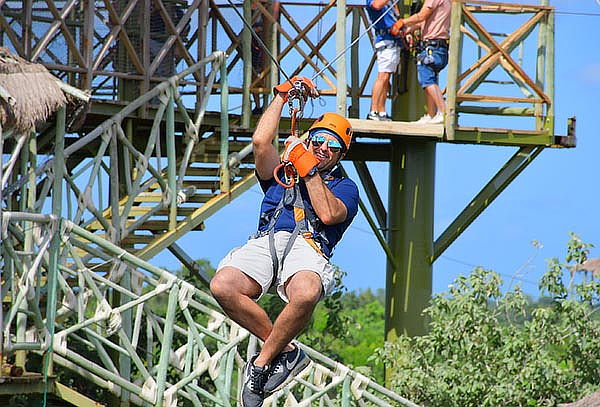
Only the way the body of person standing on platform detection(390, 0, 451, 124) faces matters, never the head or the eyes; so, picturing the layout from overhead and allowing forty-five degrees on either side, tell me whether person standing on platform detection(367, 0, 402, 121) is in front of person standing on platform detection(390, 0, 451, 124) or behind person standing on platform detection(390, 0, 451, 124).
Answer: in front

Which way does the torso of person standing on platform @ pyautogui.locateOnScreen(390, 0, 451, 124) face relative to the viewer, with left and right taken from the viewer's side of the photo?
facing to the left of the viewer

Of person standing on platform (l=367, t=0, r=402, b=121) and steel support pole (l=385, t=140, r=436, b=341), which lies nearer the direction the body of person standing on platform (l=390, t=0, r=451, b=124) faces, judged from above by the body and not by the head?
the person standing on platform

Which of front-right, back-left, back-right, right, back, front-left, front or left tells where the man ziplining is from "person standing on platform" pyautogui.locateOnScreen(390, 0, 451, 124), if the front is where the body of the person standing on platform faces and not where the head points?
left

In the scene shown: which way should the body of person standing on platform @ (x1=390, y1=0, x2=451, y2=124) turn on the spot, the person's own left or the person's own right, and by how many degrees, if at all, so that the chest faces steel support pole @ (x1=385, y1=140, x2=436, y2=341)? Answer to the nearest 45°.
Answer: approximately 90° to the person's own right
